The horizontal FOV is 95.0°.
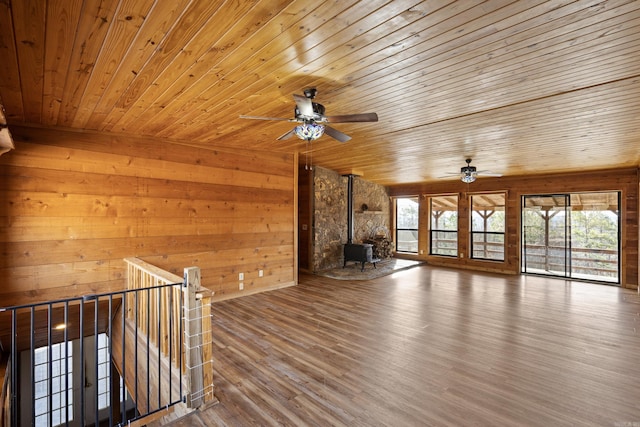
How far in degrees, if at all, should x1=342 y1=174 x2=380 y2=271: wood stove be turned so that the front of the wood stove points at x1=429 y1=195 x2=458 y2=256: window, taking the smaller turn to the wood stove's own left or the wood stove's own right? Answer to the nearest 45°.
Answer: approximately 90° to the wood stove's own left

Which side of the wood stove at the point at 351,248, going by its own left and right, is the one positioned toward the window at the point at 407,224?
left

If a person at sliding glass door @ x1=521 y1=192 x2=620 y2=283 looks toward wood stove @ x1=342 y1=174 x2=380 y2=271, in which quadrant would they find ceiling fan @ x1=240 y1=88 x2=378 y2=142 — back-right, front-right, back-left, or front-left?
front-left

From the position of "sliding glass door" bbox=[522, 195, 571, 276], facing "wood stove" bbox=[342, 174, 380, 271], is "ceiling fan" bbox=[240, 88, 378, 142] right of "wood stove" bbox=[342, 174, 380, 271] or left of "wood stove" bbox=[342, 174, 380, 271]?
left

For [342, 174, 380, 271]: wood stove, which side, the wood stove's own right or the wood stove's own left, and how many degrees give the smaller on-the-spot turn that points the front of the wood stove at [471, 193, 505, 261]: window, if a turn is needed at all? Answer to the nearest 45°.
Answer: approximately 45° to the wood stove's own left

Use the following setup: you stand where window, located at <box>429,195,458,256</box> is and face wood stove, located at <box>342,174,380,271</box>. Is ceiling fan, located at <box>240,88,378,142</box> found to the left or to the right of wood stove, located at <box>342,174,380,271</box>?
left

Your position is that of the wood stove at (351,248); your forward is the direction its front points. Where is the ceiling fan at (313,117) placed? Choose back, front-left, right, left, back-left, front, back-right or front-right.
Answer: front-right

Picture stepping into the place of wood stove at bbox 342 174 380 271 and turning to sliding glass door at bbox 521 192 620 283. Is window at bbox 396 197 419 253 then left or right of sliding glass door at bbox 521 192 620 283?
left

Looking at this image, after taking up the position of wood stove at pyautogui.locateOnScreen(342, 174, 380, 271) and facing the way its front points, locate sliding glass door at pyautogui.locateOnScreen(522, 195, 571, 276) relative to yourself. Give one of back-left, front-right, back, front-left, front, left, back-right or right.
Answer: front-left

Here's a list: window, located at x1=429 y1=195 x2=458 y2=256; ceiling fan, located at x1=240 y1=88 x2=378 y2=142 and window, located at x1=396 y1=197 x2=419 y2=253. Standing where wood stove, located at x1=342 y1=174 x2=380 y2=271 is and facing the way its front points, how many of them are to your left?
2
